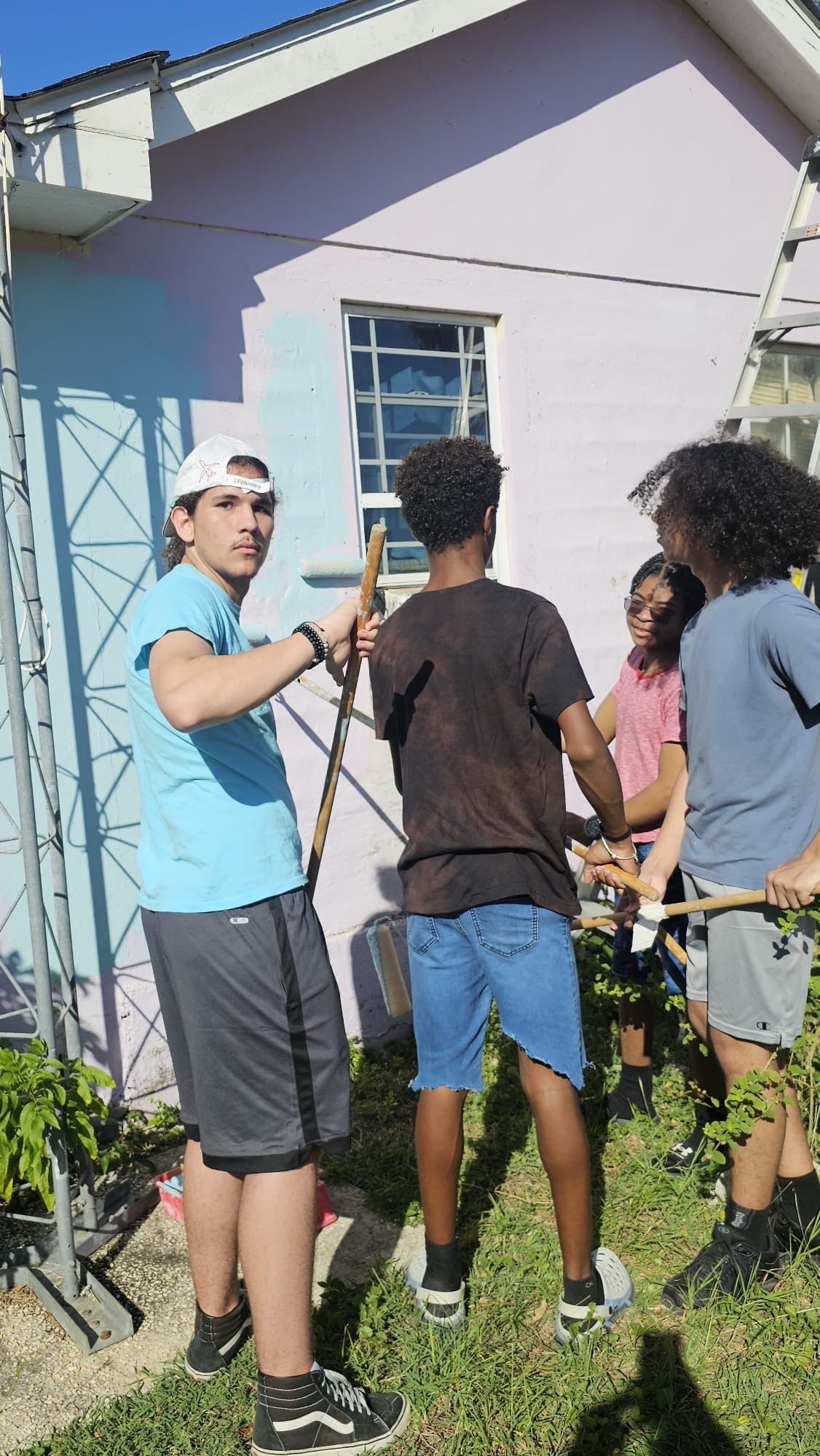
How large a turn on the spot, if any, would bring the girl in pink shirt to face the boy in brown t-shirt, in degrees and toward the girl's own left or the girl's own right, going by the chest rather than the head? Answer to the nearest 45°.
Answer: approximately 45° to the girl's own left

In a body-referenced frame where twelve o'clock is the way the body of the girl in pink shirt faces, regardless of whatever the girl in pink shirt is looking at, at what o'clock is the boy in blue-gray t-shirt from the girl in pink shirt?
The boy in blue-gray t-shirt is roughly at 10 o'clock from the girl in pink shirt.

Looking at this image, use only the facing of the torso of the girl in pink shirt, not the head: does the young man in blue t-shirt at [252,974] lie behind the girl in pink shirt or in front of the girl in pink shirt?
in front

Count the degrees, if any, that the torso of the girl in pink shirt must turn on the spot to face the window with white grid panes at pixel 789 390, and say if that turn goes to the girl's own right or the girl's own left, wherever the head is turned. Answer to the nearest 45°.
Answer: approximately 135° to the girl's own right

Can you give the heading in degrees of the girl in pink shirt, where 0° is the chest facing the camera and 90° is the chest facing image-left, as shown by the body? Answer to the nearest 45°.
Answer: approximately 45°

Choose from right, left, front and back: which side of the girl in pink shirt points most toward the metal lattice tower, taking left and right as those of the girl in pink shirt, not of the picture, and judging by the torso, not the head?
front

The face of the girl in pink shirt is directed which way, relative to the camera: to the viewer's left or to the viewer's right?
to the viewer's left

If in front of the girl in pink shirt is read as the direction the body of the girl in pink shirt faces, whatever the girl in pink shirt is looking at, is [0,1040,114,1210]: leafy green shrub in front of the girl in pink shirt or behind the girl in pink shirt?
in front

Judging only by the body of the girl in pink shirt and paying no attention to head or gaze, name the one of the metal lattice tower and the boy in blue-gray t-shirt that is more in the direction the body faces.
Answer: the metal lattice tower

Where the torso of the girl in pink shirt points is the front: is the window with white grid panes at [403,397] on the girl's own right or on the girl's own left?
on the girl's own right

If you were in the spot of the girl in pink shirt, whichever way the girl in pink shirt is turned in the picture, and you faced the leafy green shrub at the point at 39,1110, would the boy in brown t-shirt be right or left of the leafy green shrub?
left
